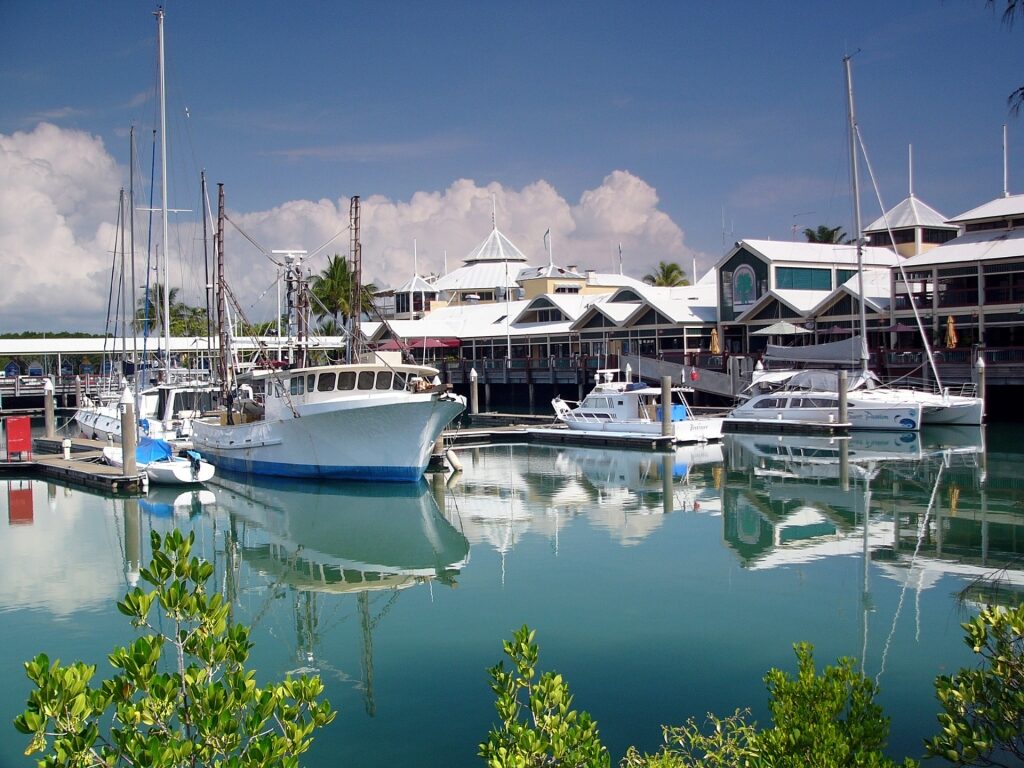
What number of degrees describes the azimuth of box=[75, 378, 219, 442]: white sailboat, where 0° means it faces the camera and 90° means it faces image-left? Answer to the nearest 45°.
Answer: approximately 135°

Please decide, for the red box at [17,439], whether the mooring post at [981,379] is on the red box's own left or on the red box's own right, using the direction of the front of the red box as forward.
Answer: on the red box's own left

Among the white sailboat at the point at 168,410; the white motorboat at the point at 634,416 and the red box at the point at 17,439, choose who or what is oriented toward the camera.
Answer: the red box

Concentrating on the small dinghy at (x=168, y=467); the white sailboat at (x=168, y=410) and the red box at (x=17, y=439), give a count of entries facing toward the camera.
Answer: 1

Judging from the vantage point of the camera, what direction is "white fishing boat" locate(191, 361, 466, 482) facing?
facing the viewer and to the right of the viewer

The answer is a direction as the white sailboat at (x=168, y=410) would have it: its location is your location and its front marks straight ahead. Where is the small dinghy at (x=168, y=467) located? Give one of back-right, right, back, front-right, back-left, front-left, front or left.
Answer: back-left

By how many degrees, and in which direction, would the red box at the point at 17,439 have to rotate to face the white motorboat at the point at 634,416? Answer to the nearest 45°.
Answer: approximately 90° to its left

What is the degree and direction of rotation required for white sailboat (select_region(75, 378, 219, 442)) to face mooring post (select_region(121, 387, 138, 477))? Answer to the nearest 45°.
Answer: approximately 135° to its left

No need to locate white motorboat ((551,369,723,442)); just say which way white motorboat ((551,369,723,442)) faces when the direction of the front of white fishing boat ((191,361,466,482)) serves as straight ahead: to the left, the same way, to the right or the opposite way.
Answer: the opposite way

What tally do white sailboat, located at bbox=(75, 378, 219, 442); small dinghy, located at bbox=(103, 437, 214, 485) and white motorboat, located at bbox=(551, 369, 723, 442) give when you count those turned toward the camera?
0

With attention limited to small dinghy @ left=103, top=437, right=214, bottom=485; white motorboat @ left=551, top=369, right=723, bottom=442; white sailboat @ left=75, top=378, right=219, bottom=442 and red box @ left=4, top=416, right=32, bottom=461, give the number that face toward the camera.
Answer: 1

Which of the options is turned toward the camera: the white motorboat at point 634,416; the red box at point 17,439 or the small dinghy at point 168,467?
the red box

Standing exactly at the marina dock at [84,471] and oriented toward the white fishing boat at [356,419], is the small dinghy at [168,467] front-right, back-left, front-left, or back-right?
front-right

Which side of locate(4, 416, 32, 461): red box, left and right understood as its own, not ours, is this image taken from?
front
